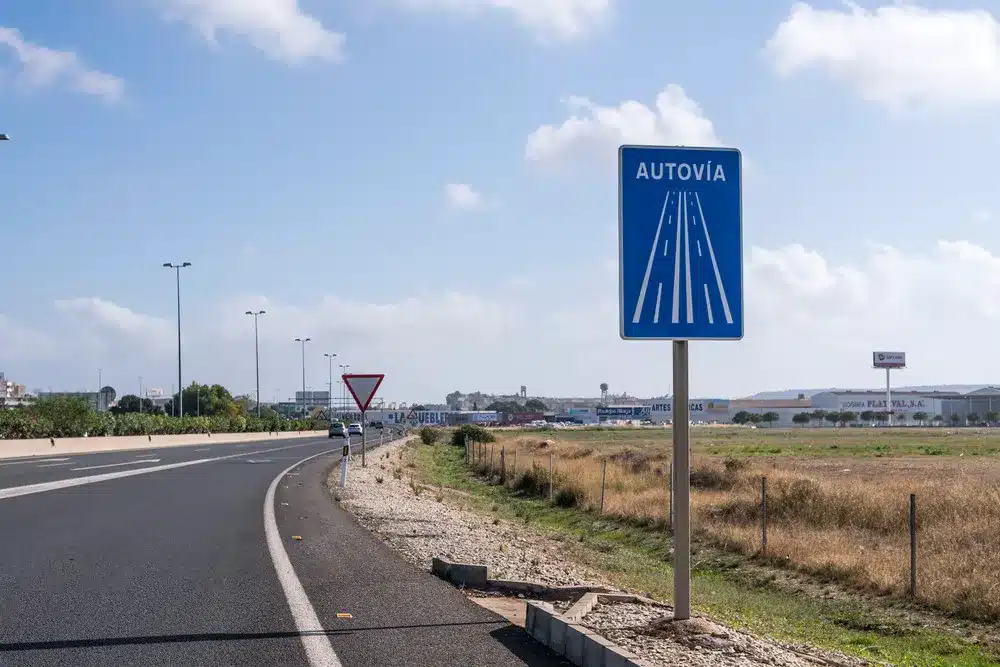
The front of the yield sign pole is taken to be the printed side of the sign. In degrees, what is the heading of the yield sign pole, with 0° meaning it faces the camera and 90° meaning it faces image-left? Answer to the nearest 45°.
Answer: approximately 0°

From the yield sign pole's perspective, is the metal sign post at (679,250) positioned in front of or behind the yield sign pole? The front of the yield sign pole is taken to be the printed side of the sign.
in front

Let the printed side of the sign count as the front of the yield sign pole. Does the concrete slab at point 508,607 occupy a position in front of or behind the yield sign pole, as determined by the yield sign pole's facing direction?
in front

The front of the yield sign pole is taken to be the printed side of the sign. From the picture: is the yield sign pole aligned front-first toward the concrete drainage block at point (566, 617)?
yes
